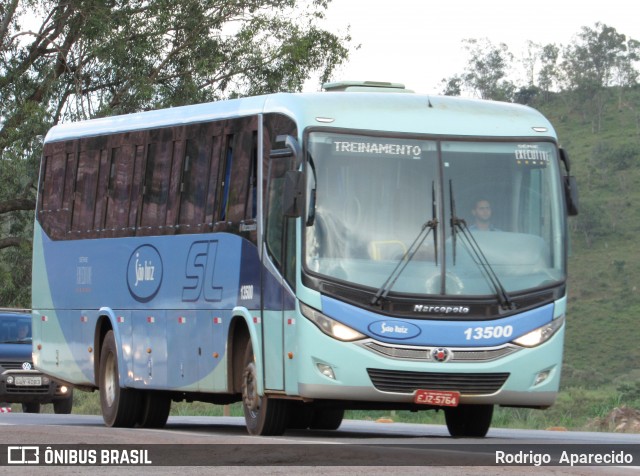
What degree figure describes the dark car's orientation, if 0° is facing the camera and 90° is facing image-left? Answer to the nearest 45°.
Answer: approximately 0°

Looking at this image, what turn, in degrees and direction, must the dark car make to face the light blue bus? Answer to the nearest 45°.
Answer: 0° — it already faces it
